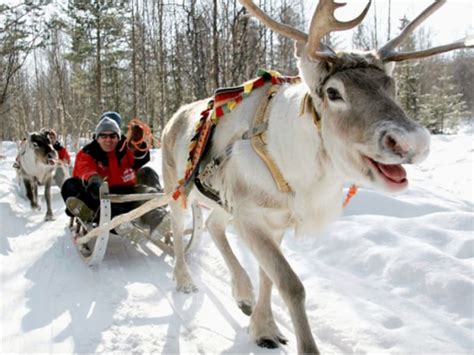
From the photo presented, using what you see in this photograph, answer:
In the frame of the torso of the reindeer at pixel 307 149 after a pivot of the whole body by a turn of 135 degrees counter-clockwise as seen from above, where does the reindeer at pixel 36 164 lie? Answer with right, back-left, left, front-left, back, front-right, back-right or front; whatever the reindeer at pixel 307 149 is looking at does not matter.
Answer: front-left

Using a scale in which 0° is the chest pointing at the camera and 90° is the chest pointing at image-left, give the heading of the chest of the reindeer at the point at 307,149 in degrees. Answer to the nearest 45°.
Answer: approximately 315°

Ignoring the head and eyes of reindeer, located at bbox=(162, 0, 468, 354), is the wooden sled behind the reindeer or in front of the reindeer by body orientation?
behind
